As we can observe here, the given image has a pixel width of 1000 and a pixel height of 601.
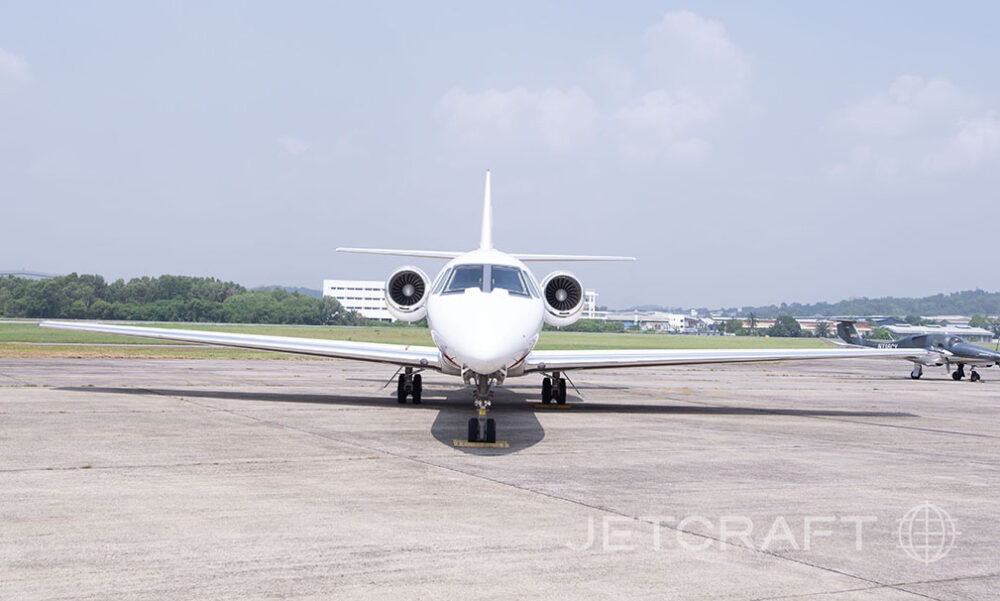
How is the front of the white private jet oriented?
toward the camera

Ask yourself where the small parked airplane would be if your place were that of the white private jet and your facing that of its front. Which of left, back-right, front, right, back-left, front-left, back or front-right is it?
back-left
